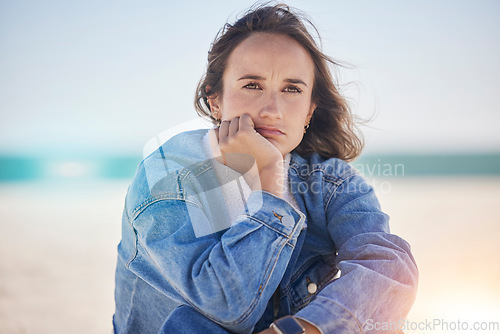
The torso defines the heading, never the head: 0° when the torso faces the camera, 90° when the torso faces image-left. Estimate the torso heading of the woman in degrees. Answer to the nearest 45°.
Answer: approximately 315°
